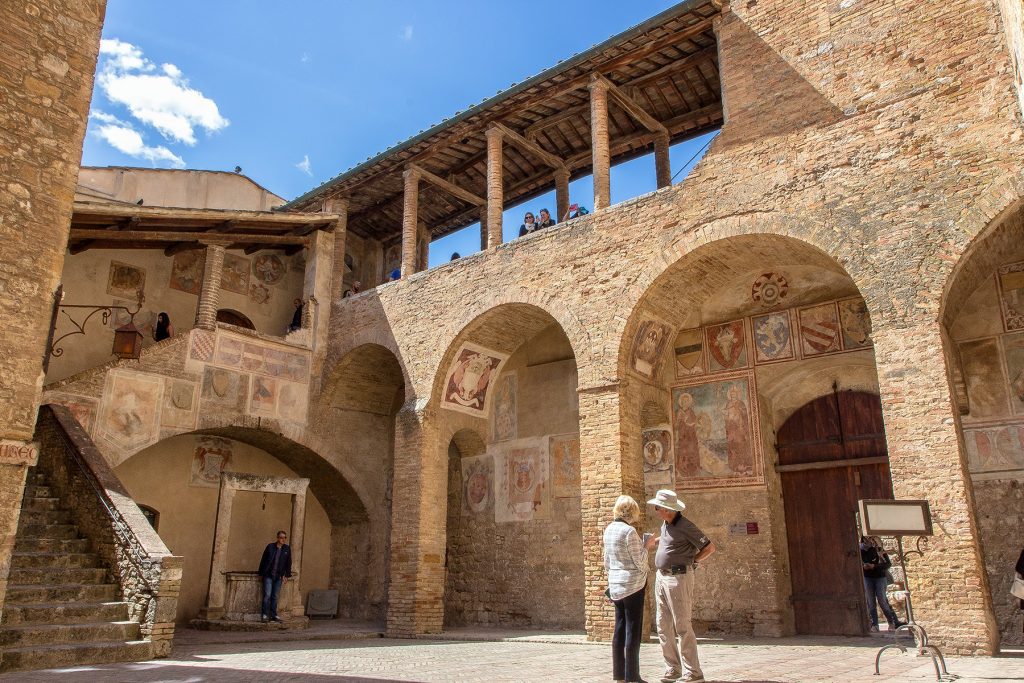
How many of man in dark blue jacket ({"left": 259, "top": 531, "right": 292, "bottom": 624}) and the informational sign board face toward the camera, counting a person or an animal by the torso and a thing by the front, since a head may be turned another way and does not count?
2

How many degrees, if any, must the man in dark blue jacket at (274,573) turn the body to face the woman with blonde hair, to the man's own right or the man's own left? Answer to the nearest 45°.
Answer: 0° — they already face them

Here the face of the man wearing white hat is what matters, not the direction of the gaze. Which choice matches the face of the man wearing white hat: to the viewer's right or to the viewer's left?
to the viewer's left

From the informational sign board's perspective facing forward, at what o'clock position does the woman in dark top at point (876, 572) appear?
The woman in dark top is roughly at 6 o'clock from the informational sign board.

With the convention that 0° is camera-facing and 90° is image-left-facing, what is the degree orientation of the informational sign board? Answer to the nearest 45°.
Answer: approximately 0°

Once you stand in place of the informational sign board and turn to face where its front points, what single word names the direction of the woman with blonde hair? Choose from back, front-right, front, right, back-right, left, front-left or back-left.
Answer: front-right

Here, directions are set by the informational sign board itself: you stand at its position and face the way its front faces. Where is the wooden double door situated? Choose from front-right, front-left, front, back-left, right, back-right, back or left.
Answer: back

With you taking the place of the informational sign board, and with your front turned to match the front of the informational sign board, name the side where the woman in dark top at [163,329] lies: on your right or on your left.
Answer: on your right

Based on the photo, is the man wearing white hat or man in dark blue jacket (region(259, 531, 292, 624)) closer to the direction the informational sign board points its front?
the man wearing white hat

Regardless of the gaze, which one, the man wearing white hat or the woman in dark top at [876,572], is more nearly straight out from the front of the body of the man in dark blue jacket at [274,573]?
the man wearing white hat

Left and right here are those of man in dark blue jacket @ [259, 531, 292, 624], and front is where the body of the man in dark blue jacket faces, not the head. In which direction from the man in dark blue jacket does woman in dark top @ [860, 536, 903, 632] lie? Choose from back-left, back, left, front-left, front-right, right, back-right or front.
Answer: front-left

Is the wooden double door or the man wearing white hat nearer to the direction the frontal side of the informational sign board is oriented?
the man wearing white hat
